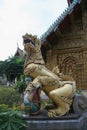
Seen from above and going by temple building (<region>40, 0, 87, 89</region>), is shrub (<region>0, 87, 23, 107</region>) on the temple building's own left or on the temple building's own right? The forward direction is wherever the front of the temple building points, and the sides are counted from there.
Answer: on the temple building's own right

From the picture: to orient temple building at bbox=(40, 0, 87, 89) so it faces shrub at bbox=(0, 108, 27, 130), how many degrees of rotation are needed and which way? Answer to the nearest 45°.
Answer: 0° — it already faces it

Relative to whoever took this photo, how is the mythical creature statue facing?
facing to the left of the viewer

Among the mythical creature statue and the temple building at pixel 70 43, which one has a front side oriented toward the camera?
the temple building

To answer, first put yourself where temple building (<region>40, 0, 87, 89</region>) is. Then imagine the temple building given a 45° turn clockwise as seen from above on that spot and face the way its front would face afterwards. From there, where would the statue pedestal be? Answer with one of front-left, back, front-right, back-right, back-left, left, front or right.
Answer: front-left

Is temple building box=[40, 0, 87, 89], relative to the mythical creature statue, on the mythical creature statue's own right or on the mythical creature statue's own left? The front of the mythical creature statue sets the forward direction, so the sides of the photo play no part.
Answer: on the mythical creature statue's own right

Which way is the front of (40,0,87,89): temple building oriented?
toward the camera

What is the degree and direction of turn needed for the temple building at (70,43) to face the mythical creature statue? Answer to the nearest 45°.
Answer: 0° — it already faces it

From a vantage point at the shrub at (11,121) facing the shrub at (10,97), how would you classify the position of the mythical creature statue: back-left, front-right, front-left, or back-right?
front-right

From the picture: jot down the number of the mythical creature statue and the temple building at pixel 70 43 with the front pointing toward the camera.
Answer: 1
